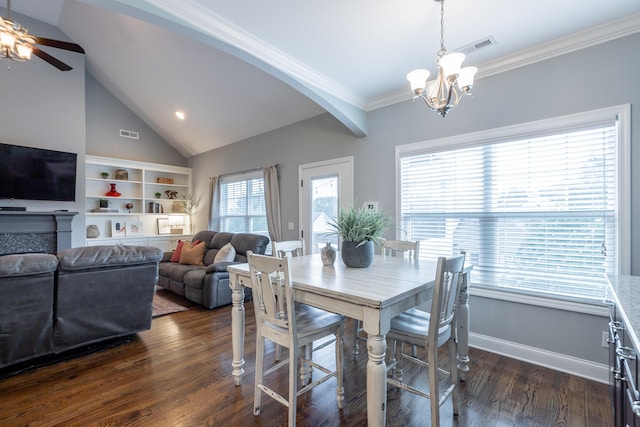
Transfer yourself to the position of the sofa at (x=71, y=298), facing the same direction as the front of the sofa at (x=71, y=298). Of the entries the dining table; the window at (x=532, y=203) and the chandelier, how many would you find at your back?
3

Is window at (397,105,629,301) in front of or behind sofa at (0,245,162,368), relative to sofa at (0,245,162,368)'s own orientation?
behind

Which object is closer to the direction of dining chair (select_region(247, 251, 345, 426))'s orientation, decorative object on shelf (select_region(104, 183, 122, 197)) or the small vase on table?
the small vase on table

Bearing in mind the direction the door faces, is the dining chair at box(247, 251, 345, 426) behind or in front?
in front

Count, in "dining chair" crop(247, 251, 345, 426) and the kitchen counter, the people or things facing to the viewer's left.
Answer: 1

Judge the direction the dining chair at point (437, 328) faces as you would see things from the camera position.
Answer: facing away from the viewer and to the left of the viewer

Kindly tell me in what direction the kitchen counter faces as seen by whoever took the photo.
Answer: facing to the left of the viewer

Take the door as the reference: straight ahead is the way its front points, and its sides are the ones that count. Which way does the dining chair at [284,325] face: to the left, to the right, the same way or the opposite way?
the opposite way

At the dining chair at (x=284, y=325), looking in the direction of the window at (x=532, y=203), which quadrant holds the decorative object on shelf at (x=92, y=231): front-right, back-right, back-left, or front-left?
back-left

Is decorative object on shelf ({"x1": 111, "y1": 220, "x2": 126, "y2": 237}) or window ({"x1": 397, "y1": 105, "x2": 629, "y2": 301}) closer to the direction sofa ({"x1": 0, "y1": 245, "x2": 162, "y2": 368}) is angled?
the decorative object on shelf

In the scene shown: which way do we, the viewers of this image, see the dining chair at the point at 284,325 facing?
facing away from the viewer and to the right of the viewer
